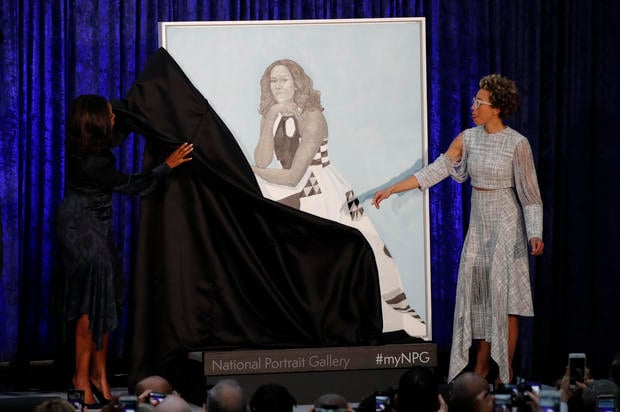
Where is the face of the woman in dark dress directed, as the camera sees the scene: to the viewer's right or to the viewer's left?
to the viewer's right

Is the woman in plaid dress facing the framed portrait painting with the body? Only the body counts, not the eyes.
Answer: no

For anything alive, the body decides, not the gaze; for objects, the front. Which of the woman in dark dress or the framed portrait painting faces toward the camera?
the framed portrait painting

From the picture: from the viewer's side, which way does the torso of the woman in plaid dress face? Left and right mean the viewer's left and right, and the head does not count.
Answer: facing the viewer and to the left of the viewer

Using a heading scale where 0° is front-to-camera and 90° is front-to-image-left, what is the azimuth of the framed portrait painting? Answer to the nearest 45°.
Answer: approximately 0°

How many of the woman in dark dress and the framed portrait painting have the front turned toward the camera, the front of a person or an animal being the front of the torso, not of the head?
1

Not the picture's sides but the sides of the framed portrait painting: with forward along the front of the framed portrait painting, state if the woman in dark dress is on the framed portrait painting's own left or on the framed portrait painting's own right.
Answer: on the framed portrait painting's own right

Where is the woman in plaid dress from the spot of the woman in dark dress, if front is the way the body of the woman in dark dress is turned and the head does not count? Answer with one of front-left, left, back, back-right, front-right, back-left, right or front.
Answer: front-right

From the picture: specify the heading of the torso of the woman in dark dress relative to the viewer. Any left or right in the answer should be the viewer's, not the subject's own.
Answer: facing away from the viewer and to the right of the viewer

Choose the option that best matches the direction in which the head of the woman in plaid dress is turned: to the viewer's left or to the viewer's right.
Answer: to the viewer's left

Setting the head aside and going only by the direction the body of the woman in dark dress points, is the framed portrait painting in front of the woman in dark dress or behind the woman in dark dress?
in front
